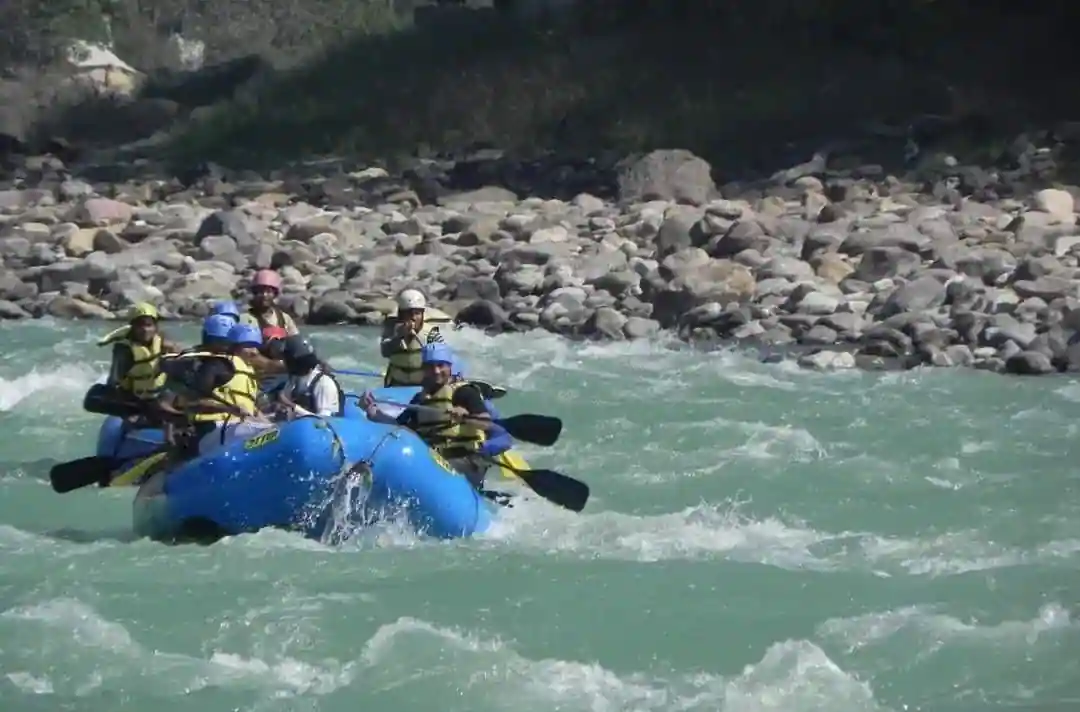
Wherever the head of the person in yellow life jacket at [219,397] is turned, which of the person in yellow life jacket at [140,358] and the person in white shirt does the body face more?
the person in white shirt

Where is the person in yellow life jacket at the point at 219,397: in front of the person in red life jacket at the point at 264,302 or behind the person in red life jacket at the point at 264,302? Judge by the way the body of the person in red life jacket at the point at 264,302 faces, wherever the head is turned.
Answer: in front

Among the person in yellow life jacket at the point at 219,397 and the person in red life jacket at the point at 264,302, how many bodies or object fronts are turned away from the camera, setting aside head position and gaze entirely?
0

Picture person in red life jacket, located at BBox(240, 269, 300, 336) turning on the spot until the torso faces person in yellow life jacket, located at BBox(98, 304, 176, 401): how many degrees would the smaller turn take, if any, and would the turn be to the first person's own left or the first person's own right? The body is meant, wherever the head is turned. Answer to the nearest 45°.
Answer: approximately 45° to the first person's own right

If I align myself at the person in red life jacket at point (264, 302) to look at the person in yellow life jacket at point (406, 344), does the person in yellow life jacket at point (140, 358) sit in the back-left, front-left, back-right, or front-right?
back-right

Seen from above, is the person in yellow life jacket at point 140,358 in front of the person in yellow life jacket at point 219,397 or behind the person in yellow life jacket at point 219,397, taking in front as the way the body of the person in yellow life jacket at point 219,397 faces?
behind

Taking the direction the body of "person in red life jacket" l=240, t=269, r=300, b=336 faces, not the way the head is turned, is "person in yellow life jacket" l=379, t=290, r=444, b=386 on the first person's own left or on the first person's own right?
on the first person's own left

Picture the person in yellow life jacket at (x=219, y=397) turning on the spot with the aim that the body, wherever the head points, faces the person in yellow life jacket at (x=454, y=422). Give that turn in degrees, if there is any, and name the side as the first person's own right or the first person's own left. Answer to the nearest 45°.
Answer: approximately 45° to the first person's own left

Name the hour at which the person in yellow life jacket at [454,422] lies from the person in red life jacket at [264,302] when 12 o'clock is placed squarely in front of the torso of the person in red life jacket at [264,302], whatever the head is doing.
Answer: the person in yellow life jacket at [454,422] is roughly at 11 o'clock from the person in red life jacket at [264,302].

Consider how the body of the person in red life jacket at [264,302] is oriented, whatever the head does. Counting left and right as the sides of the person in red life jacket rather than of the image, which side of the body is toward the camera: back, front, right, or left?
front

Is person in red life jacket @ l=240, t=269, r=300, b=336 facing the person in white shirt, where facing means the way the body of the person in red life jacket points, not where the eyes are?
yes

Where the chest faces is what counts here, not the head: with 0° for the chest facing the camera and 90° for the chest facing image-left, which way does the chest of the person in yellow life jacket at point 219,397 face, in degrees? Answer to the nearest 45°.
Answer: approximately 315°

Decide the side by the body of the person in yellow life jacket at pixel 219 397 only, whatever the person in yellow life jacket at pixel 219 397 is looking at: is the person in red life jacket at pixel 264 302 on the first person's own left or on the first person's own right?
on the first person's own left
